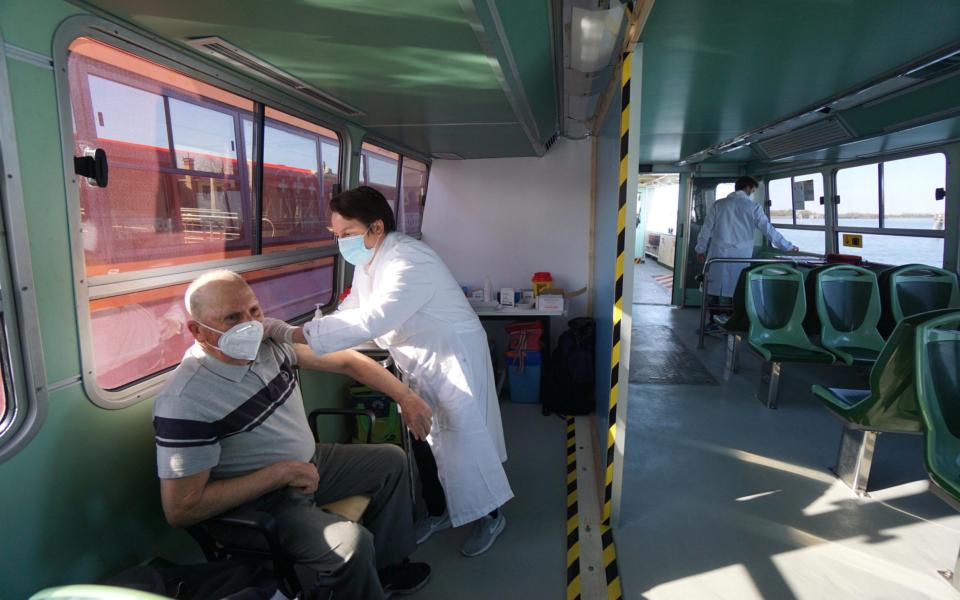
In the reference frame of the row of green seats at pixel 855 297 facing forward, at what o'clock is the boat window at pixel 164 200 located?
The boat window is roughly at 1 o'clock from the row of green seats.

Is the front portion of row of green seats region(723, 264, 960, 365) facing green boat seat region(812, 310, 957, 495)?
yes

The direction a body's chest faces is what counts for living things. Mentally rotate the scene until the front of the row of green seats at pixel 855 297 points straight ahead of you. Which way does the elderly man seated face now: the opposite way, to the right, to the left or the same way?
to the left

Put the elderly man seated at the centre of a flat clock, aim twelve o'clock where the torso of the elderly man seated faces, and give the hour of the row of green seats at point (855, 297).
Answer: The row of green seats is roughly at 10 o'clock from the elderly man seated.

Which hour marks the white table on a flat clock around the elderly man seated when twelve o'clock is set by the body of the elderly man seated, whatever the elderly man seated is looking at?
The white table is roughly at 9 o'clock from the elderly man seated.
